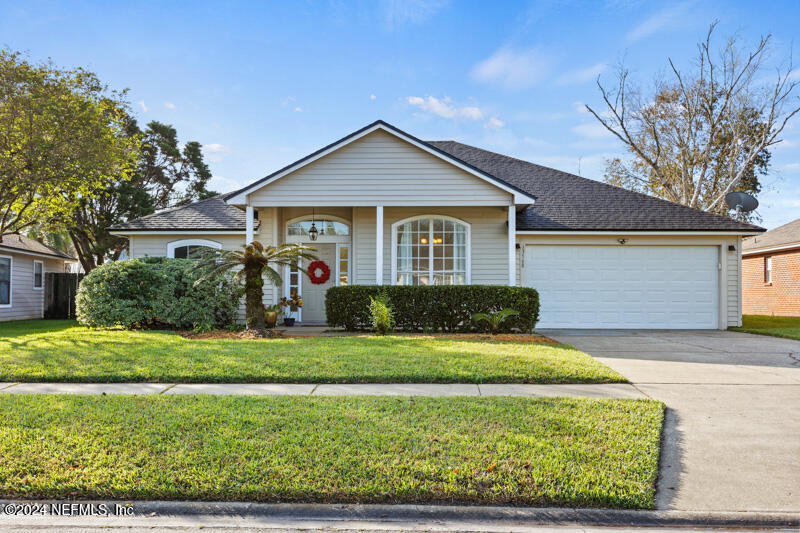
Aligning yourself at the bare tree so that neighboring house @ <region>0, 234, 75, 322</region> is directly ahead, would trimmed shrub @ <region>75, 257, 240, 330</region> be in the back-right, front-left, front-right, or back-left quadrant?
front-left

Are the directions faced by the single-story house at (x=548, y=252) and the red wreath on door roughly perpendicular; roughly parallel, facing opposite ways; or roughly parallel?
roughly parallel

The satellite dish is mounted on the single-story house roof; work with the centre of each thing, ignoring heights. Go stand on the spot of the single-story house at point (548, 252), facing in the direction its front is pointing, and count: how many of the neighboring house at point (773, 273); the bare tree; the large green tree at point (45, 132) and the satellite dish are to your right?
1

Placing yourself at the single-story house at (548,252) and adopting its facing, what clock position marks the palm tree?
The palm tree is roughly at 2 o'clock from the single-story house.

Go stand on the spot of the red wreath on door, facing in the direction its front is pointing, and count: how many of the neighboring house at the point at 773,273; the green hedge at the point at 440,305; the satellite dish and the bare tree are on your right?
0

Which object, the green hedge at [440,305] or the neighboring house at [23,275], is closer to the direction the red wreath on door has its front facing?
the green hedge

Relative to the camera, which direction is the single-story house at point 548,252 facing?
toward the camera

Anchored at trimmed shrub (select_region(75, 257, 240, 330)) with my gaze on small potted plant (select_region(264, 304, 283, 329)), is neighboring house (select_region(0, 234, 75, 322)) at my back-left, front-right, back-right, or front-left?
back-left

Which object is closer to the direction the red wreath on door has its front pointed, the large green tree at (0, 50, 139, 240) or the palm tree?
the palm tree

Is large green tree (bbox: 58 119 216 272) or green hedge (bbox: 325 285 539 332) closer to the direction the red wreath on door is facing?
the green hedge

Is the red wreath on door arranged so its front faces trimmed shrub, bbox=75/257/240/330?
no

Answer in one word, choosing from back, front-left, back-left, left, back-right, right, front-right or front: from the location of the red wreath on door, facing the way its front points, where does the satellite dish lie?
left

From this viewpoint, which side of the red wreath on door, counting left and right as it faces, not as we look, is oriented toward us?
front
